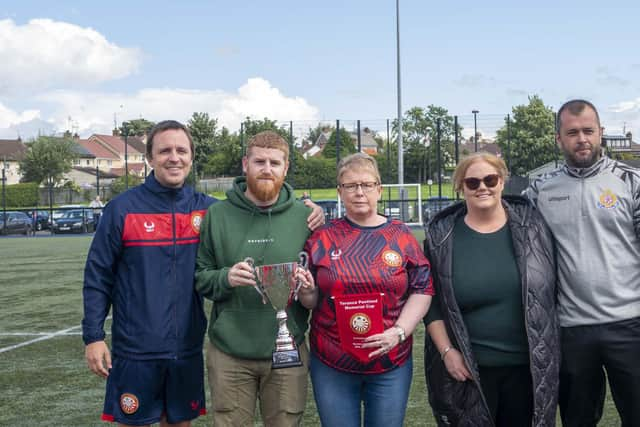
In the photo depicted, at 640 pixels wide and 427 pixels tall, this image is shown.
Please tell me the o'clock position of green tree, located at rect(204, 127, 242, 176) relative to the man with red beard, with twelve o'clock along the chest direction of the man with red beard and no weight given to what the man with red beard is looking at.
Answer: The green tree is roughly at 6 o'clock from the man with red beard.

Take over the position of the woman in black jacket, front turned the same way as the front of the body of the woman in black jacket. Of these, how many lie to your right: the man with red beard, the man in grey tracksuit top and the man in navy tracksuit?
2

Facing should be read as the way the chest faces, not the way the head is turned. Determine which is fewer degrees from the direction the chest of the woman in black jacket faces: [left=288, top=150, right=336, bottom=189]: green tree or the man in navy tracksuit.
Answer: the man in navy tracksuit

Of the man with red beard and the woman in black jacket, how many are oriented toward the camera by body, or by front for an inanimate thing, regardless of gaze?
2

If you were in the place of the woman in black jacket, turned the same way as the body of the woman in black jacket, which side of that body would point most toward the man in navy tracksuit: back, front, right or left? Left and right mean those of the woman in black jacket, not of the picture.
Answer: right

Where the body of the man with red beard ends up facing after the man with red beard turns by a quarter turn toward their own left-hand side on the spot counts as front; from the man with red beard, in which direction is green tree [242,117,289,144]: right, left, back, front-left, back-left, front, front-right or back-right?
left

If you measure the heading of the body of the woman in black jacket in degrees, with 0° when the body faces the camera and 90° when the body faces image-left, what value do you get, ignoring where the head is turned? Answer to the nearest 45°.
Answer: approximately 0°

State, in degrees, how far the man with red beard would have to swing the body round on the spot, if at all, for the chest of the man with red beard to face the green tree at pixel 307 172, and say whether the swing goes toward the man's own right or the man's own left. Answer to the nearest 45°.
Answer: approximately 180°

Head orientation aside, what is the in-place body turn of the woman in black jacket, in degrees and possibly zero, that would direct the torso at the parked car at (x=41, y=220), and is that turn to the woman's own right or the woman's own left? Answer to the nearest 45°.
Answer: approximately 135° to the woman's own right

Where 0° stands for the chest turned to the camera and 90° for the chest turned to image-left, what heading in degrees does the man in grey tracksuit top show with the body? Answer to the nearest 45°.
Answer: approximately 0°
